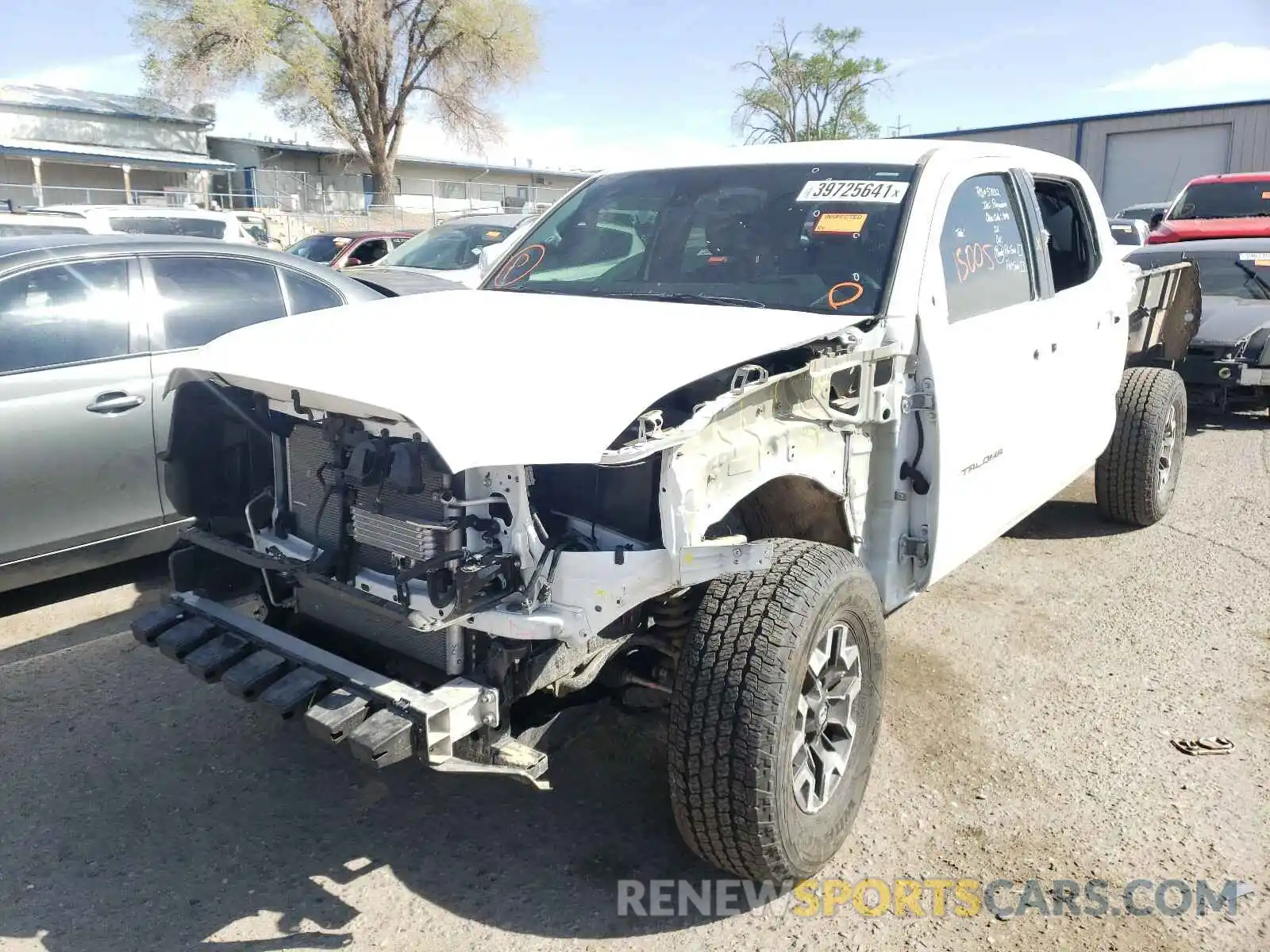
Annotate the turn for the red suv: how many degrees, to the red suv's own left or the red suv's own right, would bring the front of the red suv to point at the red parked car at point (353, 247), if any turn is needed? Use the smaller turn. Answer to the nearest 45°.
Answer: approximately 90° to the red suv's own right

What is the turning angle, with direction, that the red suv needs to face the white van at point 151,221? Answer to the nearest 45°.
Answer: approximately 45° to its right

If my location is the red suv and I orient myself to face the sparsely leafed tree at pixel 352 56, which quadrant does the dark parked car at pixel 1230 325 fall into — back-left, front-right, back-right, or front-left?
back-left

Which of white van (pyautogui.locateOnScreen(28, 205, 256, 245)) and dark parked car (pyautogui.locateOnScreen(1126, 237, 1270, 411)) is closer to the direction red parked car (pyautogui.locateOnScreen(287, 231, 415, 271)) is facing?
the white van

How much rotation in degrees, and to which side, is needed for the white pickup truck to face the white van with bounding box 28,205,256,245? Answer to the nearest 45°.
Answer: approximately 90° to its right

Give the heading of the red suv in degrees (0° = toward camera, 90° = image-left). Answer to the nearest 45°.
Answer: approximately 0°

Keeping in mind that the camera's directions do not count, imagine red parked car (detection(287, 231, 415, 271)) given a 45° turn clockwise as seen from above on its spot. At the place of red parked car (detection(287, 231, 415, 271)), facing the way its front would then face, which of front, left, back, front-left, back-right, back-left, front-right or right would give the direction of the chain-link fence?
right

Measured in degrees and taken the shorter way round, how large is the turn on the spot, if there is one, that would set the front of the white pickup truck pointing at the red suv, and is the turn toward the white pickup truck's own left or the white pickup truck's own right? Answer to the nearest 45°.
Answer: approximately 180°

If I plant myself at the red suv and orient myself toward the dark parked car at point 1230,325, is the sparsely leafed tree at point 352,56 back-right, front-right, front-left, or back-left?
back-right

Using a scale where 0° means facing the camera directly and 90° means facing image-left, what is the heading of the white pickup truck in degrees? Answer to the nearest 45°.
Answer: approximately 45°
